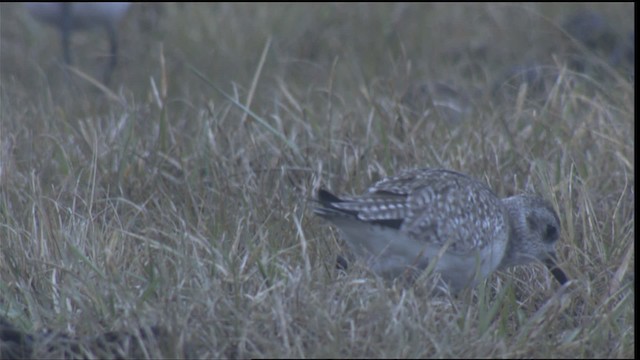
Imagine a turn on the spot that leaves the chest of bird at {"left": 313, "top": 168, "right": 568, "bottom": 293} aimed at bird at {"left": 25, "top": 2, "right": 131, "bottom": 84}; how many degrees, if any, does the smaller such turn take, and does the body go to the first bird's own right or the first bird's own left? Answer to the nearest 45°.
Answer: approximately 135° to the first bird's own left

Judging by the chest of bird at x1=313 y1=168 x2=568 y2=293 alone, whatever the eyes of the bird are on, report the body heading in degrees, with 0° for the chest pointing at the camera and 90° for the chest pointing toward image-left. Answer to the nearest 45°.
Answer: approximately 270°
